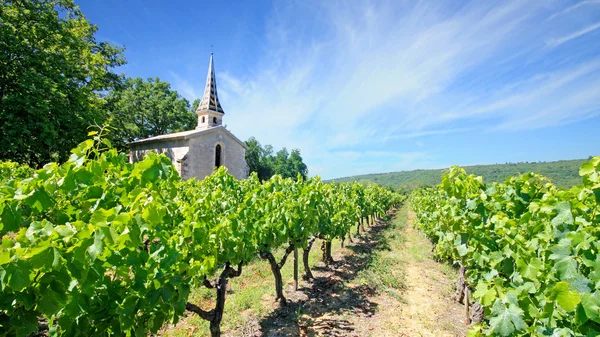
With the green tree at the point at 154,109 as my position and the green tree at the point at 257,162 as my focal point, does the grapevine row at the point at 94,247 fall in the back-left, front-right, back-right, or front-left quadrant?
back-right

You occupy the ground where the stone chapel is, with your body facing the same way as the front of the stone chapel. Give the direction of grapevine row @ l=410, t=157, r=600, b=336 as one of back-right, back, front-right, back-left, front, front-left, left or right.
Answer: front-right

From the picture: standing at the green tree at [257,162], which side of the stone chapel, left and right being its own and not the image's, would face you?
left

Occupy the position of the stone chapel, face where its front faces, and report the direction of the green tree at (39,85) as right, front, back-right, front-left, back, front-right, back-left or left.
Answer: right

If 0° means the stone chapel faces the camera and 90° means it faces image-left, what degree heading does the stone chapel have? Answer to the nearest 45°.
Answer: approximately 315°

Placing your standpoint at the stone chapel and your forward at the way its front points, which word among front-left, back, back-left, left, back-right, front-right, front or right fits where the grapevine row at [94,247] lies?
front-right

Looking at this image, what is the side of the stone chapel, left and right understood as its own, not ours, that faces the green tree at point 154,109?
back
